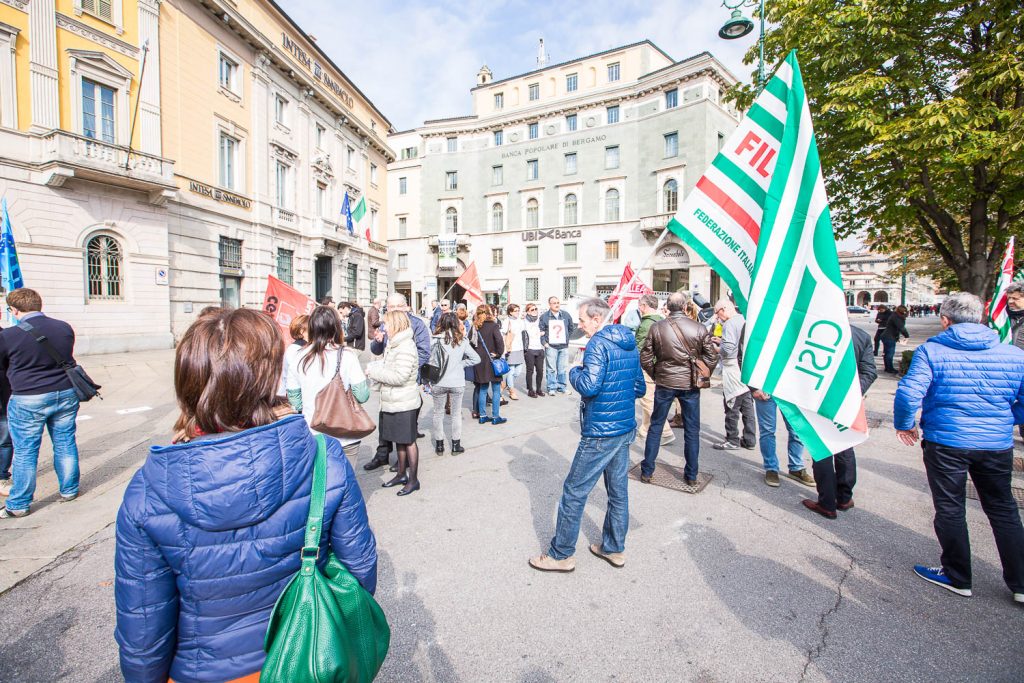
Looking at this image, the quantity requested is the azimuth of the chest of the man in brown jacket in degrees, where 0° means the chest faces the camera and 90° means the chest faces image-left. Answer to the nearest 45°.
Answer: approximately 180°

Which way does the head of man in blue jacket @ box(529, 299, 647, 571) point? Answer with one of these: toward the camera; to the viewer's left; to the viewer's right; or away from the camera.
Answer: to the viewer's left

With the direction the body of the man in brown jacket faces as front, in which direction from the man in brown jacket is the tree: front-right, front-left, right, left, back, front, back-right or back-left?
front-right

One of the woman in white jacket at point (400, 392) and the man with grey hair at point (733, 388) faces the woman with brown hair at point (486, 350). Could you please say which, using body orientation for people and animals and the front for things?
the man with grey hair

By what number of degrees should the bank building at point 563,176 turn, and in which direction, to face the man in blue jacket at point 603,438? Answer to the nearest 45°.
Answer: approximately 45° to its left

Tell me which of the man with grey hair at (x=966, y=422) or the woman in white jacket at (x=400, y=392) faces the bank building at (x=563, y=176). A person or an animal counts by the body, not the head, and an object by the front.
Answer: the man with grey hair

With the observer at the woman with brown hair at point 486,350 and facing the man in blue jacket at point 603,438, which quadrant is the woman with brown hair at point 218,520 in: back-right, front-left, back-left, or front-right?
front-right

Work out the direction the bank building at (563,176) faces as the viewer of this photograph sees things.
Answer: facing the viewer and to the left of the viewer

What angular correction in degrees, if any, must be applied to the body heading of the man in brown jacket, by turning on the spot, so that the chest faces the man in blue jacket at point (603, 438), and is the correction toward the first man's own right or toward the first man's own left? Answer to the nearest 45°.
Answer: approximately 180°

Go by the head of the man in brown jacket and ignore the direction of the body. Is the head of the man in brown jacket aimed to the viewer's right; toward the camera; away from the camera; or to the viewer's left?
away from the camera

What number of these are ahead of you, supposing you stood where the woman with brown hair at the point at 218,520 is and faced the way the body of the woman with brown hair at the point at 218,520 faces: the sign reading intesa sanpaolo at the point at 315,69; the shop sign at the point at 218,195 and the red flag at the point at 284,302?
3

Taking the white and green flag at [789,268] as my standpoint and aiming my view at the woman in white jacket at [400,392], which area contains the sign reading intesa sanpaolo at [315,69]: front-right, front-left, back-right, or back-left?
front-right

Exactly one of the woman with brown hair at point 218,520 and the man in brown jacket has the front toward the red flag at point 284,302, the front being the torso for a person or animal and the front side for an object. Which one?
the woman with brown hair

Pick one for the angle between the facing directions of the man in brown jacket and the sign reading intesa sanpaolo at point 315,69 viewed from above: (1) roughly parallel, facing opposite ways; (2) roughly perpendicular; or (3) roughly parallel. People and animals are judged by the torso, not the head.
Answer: roughly perpendicular
